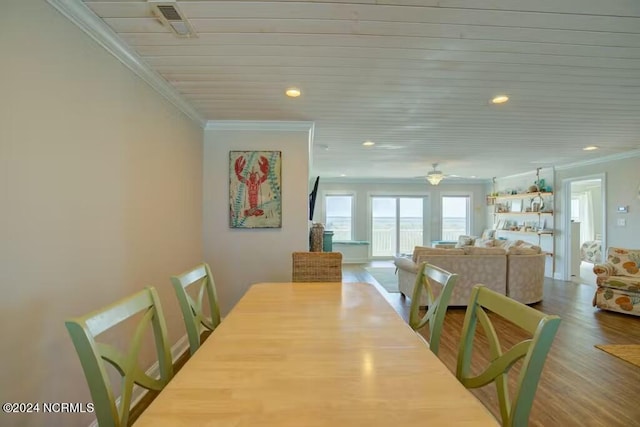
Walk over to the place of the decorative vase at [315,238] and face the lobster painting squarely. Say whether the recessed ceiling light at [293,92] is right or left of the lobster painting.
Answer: left

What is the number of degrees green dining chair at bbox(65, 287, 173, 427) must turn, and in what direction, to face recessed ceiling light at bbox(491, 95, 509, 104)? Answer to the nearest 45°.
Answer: approximately 45° to its left

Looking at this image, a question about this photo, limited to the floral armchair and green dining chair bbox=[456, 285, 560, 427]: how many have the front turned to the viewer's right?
0

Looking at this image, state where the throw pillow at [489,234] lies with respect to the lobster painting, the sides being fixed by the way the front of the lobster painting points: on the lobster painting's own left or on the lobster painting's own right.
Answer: on the lobster painting's own left

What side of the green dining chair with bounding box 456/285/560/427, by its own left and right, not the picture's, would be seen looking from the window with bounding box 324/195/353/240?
right

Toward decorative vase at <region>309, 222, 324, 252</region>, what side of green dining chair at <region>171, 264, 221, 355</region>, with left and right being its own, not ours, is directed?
left

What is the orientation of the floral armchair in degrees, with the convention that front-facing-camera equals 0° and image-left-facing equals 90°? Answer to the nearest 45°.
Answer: approximately 45°

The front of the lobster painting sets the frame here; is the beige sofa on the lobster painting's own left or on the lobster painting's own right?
on the lobster painting's own left

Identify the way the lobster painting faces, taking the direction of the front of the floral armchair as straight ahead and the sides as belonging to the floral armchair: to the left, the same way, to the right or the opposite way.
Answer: to the left

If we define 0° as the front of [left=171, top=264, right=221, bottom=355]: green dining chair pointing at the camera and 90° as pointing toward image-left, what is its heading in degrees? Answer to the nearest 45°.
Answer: approximately 315°

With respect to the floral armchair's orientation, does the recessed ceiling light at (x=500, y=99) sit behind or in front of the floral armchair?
in front

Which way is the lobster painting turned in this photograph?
toward the camera

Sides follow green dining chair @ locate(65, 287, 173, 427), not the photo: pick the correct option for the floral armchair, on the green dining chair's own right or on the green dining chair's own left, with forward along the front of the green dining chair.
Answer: on the green dining chair's own left

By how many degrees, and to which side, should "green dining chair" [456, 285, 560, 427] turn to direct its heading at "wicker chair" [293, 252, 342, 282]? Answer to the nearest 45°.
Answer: approximately 90° to its right

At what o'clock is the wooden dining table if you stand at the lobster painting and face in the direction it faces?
The wooden dining table is roughly at 12 o'clock from the lobster painting.

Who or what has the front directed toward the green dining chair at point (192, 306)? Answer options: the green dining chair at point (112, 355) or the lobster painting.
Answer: the lobster painting

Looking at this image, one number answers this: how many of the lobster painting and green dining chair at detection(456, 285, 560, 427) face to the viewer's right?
0

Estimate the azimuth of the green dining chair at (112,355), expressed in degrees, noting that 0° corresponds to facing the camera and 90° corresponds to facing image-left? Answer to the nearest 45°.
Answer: approximately 315°

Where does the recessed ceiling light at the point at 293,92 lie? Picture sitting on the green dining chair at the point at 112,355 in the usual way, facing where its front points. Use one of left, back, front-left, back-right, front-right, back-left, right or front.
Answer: left

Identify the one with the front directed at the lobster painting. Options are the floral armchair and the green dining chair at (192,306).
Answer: the floral armchair

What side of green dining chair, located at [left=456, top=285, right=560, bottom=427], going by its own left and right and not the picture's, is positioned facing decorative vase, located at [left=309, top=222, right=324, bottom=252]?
right
